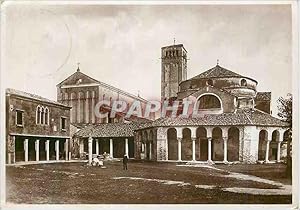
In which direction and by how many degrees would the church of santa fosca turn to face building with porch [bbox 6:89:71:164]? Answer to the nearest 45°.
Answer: approximately 90° to its right

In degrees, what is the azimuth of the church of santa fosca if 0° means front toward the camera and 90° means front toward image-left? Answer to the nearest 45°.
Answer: approximately 0°

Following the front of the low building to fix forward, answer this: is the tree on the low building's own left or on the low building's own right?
on the low building's own left

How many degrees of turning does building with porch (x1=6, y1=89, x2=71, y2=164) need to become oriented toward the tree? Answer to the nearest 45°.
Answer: approximately 45° to its left

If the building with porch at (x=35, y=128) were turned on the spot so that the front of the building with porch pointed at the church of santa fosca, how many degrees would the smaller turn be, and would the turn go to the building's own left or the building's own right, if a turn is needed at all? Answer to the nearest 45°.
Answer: approximately 45° to the building's own left

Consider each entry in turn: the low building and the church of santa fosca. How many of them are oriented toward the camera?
2

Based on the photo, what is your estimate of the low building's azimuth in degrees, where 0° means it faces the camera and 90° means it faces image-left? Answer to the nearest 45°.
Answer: approximately 0°
